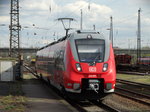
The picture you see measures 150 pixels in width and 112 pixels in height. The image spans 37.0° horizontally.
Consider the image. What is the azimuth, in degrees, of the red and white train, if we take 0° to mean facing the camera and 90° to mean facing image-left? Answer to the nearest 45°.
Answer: approximately 315°
